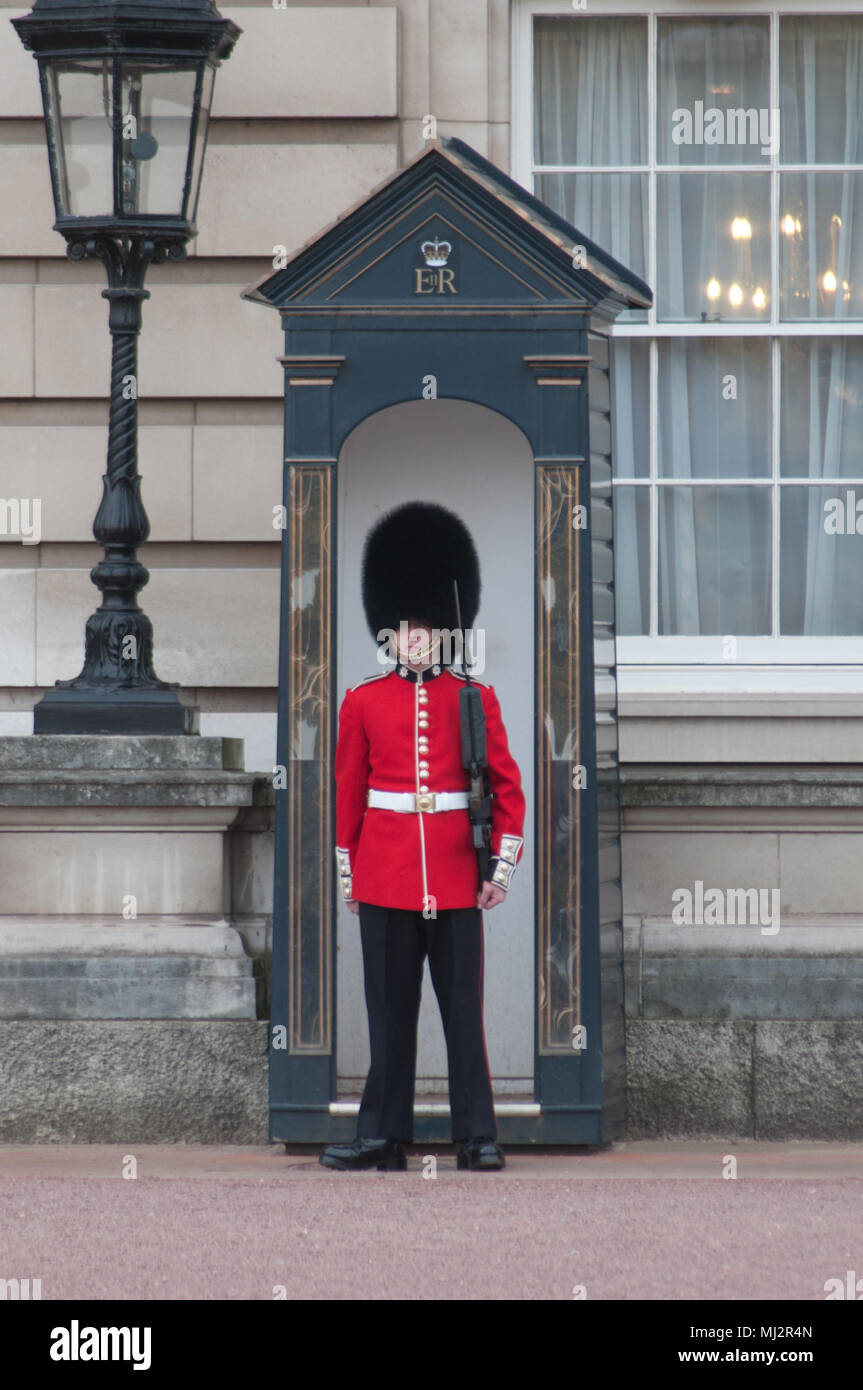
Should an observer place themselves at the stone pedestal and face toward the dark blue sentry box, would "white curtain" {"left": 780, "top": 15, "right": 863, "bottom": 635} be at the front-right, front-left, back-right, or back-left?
front-left

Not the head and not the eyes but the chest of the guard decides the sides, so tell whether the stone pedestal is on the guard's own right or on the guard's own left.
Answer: on the guard's own right

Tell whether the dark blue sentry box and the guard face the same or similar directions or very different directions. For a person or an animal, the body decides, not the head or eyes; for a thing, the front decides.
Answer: same or similar directions

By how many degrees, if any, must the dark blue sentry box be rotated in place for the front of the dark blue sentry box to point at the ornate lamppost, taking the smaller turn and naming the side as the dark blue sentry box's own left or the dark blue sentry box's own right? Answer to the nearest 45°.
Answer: approximately 90° to the dark blue sentry box's own right

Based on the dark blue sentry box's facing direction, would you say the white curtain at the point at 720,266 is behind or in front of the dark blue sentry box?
behind

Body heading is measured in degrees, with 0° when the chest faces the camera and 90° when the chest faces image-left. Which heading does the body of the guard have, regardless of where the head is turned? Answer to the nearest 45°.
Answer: approximately 0°

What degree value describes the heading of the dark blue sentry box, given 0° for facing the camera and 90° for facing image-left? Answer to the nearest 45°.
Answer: approximately 0°

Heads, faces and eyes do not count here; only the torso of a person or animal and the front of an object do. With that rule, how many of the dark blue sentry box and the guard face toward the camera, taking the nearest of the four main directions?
2

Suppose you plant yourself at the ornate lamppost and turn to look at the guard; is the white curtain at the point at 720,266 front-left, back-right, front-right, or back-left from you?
front-left
